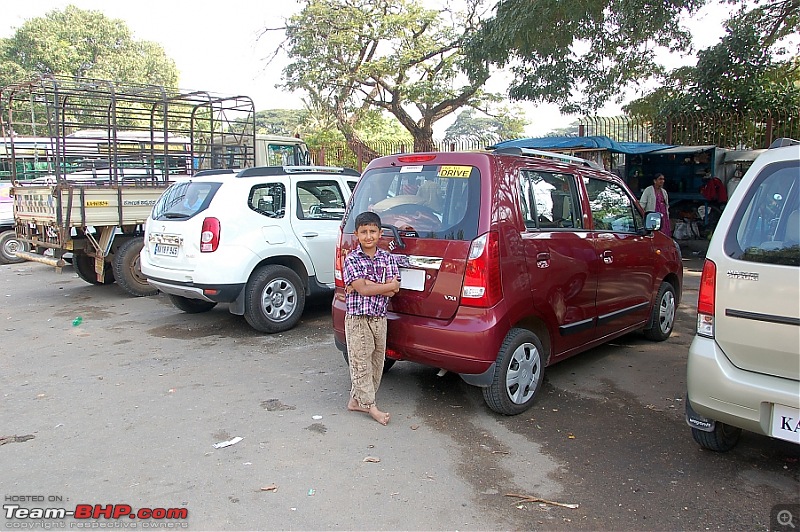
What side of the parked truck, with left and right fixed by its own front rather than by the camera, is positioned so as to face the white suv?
right

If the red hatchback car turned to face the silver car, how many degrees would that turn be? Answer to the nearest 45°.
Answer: approximately 90° to its right

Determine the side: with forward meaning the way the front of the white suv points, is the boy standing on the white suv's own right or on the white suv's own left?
on the white suv's own right

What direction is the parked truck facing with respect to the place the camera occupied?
facing away from the viewer and to the right of the viewer

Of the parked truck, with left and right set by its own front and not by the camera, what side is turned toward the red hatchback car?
right

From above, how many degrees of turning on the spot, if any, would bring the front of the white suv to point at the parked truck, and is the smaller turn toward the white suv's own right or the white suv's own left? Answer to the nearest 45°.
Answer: approximately 90° to the white suv's own left

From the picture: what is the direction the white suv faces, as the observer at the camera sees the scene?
facing away from the viewer and to the right of the viewer

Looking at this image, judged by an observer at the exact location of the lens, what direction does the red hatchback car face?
facing away from the viewer and to the right of the viewer

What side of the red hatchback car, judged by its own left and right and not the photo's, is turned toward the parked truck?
left

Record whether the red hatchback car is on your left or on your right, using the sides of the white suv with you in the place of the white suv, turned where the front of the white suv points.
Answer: on your right
